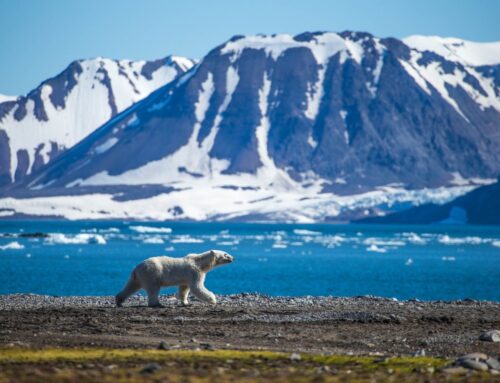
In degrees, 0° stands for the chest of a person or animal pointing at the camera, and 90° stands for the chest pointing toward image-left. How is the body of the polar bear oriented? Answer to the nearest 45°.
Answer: approximately 270°
